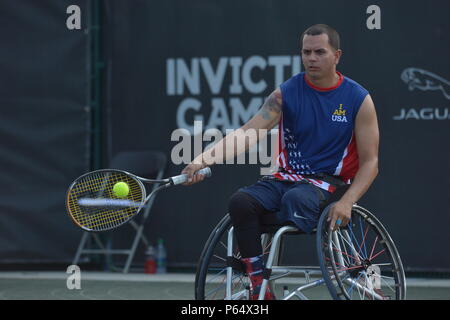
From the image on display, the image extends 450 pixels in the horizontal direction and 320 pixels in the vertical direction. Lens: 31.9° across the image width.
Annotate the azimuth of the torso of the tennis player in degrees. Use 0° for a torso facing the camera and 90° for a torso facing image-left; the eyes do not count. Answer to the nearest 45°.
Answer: approximately 45°

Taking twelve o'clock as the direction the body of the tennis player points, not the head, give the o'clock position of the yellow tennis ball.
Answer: The yellow tennis ball is roughly at 1 o'clock from the tennis player.
